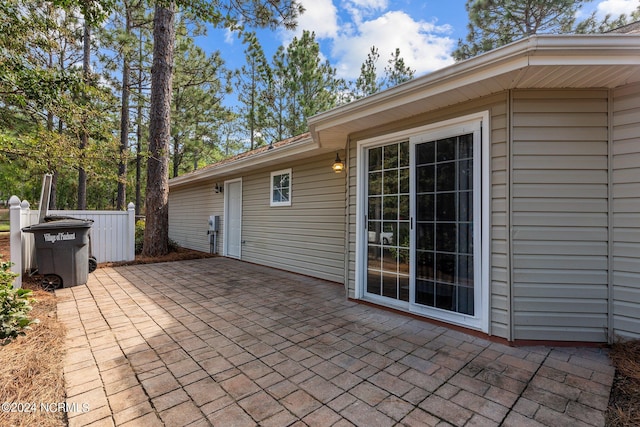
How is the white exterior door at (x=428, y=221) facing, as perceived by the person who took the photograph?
facing the viewer and to the left of the viewer

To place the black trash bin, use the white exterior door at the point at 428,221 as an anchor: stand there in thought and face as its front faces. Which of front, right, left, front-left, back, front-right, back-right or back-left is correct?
front-right

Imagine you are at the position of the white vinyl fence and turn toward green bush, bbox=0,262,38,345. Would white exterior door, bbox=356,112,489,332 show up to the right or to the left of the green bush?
left

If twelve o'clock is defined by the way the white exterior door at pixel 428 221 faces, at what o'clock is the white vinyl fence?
The white vinyl fence is roughly at 2 o'clock from the white exterior door.

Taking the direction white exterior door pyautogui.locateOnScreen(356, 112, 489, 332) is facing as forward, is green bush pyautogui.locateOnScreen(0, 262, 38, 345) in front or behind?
in front

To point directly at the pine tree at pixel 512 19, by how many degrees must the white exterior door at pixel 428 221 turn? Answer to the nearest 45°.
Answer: approximately 135° to its right

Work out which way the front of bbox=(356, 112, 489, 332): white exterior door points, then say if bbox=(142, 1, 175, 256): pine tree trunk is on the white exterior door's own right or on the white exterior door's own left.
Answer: on the white exterior door's own right

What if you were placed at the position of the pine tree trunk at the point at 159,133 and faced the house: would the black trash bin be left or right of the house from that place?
right

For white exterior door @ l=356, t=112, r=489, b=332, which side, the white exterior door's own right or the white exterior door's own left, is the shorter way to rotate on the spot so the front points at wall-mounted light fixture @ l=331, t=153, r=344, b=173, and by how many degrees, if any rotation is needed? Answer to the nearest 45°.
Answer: approximately 90° to the white exterior door's own right

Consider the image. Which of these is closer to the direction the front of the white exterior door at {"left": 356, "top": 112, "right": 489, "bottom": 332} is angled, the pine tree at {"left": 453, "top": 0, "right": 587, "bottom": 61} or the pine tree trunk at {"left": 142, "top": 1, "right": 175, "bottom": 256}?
the pine tree trunk
